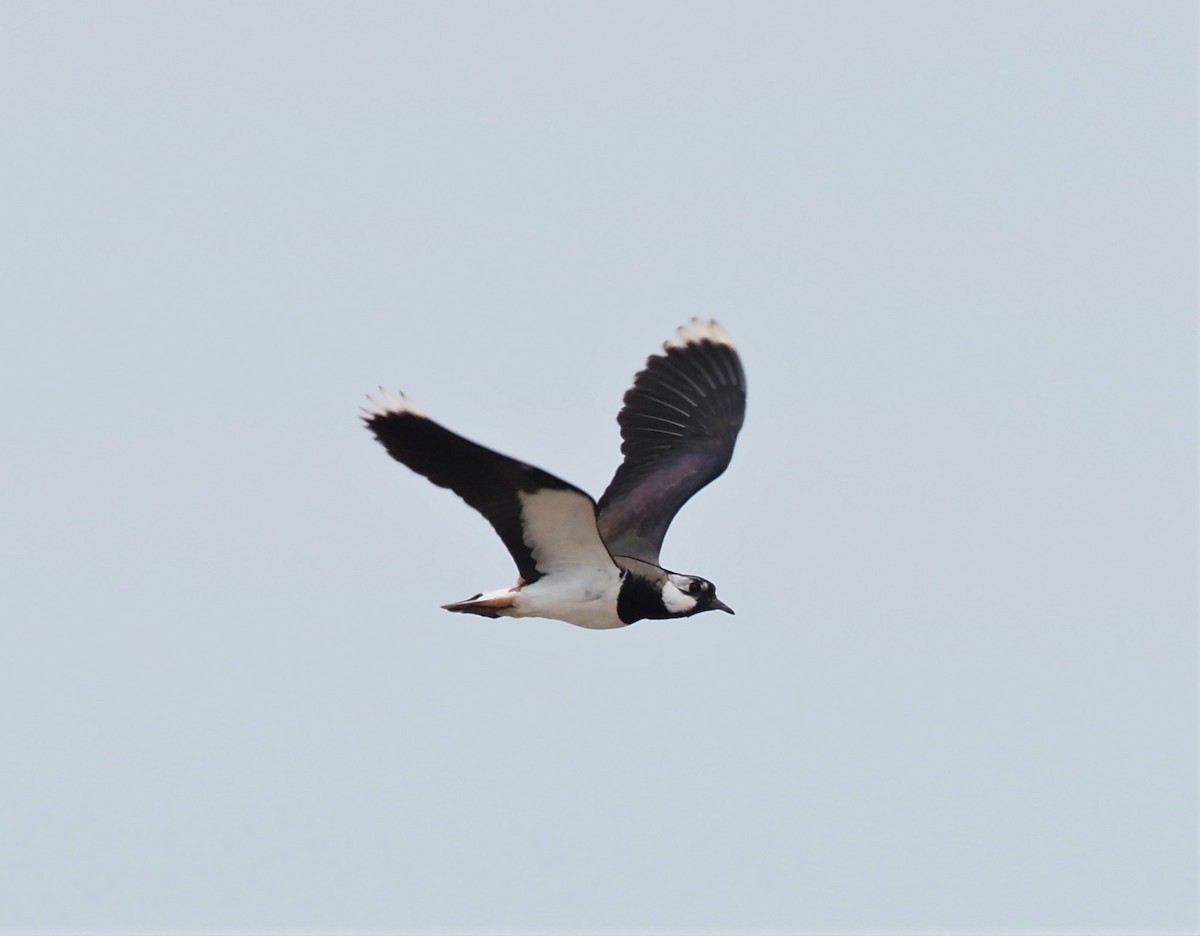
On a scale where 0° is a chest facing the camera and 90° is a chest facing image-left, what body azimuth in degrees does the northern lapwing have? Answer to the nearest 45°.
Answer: approximately 270°
